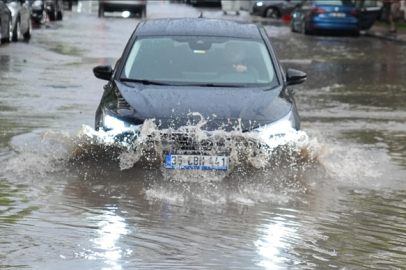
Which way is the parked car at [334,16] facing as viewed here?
away from the camera

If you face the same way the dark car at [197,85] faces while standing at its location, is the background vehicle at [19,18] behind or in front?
behind

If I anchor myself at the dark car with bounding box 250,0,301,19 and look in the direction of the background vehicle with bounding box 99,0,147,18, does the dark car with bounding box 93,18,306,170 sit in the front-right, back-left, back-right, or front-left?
front-left

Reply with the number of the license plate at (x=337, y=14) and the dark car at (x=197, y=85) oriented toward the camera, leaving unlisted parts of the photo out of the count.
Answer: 2

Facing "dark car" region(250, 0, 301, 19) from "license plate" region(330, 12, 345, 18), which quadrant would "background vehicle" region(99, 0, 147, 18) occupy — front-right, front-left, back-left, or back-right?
front-left

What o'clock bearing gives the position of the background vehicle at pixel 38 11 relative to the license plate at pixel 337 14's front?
The background vehicle is roughly at 3 o'clock from the license plate.

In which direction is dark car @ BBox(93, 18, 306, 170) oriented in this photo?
toward the camera

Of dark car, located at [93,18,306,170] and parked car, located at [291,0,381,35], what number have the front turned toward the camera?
1

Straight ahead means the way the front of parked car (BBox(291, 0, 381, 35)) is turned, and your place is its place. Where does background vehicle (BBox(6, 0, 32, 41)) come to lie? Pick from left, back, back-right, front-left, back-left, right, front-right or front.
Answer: back-left

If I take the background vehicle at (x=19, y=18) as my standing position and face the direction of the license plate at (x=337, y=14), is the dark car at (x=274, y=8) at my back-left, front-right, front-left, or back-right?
front-left

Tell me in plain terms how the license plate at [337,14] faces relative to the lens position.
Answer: facing the viewer
